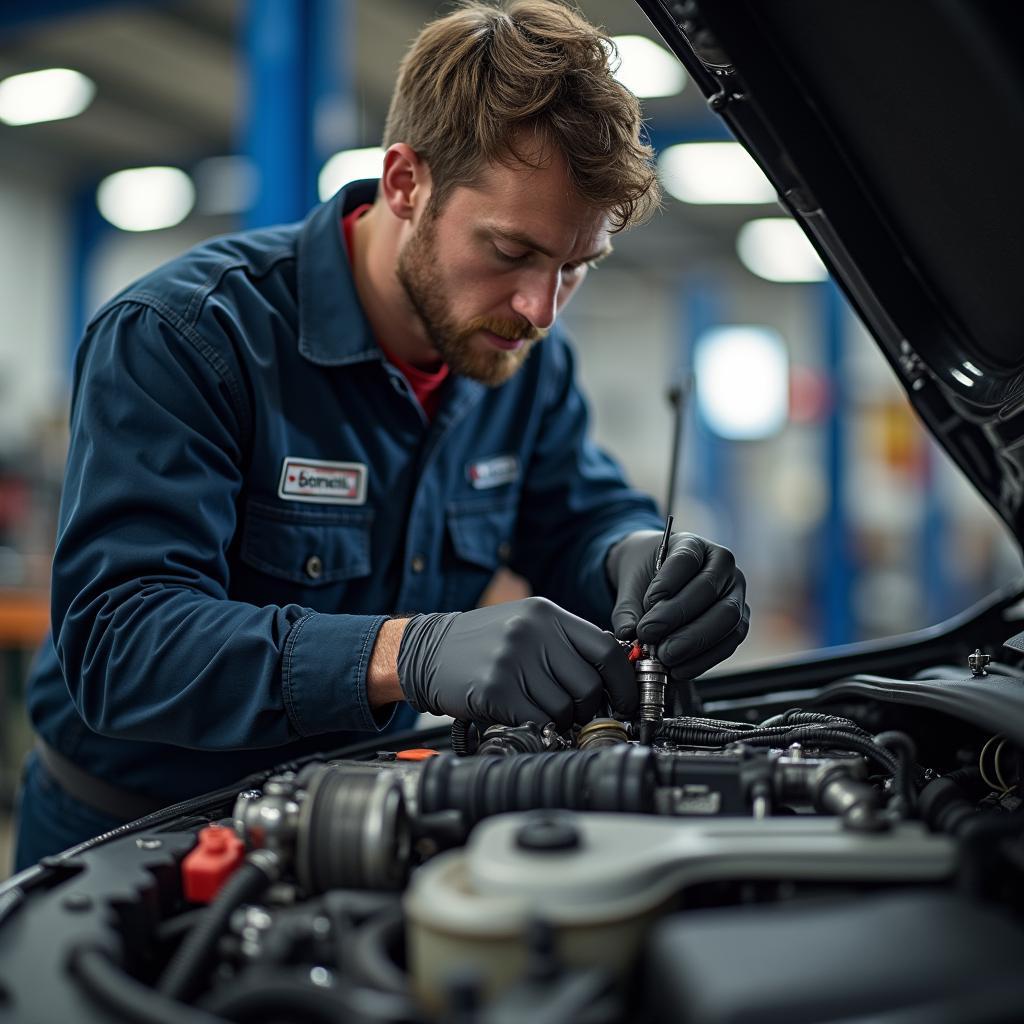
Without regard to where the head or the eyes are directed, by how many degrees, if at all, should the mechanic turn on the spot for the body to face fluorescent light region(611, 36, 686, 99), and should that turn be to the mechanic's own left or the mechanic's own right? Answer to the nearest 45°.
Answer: approximately 135° to the mechanic's own left

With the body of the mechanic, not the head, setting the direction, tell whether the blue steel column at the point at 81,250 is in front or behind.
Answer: behind

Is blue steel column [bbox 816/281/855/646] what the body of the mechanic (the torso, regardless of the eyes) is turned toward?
no

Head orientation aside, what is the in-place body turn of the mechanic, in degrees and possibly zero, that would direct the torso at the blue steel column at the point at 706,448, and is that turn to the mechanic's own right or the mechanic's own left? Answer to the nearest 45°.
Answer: approximately 135° to the mechanic's own left

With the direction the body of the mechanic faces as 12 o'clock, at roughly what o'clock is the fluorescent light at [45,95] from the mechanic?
The fluorescent light is roughly at 7 o'clock from the mechanic.

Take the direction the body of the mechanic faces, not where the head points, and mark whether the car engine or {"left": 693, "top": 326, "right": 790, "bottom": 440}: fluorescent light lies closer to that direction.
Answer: the car engine

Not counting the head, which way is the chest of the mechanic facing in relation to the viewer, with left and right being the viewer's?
facing the viewer and to the right of the viewer

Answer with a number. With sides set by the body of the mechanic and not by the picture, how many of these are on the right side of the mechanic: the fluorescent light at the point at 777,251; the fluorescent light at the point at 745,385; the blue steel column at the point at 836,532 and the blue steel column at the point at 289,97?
0

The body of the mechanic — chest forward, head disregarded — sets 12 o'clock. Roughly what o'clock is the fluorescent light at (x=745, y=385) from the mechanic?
The fluorescent light is roughly at 8 o'clock from the mechanic.

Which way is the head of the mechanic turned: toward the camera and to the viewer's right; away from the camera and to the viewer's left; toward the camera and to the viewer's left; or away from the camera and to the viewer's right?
toward the camera and to the viewer's right

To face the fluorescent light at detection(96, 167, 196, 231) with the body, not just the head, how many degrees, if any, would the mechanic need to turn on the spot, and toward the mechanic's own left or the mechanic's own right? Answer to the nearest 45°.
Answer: approximately 135° to the mechanic's own left
